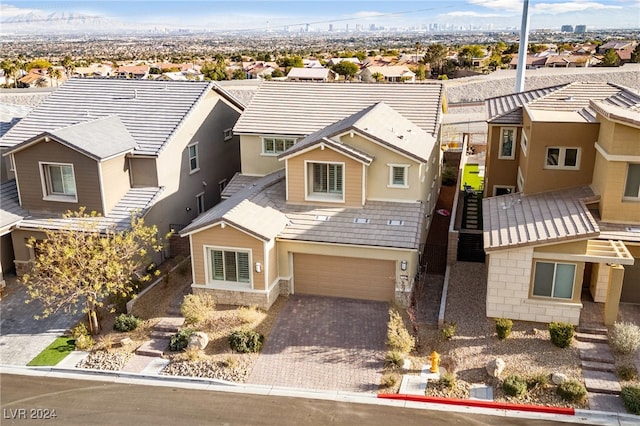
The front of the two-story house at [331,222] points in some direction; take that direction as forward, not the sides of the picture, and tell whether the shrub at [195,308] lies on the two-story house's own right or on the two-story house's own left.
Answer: on the two-story house's own right

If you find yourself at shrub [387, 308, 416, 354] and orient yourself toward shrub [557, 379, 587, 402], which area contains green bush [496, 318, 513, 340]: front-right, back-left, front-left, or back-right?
front-left

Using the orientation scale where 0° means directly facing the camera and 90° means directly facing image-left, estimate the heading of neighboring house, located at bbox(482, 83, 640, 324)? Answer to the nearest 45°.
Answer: approximately 0°

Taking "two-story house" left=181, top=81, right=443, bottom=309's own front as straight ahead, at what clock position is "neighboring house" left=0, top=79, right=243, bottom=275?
The neighboring house is roughly at 4 o'clock from the two-story house.

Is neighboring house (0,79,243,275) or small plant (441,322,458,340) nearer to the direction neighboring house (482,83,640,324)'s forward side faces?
the small plant

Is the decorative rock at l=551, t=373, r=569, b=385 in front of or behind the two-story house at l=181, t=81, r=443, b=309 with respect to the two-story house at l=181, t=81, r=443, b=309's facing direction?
in front

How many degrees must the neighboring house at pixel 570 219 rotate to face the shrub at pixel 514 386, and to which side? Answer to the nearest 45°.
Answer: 0° — it already faces it

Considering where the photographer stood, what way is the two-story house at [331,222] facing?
facing the viewer

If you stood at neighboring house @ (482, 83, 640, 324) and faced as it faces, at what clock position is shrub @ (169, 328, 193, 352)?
The shrub is roughly at 2 o'clock from the neighboring house.

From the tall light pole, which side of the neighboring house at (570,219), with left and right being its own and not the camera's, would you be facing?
back

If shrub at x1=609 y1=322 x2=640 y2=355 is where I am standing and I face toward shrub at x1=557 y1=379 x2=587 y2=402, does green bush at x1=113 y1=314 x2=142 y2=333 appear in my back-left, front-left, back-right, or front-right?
front-right

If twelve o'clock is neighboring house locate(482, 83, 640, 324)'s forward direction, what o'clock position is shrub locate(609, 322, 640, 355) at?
The shrub is roughly at 11 o'clock from the neighboring house.

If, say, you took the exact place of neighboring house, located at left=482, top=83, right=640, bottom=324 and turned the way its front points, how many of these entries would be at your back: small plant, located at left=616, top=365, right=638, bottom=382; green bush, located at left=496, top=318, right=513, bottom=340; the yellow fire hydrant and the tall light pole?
1

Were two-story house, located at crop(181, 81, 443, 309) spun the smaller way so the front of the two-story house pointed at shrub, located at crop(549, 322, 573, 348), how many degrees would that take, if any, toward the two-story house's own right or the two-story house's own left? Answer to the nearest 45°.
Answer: approximately 45° to the two-story house's own left

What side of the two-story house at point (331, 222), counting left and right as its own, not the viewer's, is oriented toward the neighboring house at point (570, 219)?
left

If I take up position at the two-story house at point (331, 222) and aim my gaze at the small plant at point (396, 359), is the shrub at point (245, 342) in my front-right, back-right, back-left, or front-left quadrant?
front-right

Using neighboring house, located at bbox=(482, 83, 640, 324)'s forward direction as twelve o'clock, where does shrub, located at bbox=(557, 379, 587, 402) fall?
The shrub is roughly at 12 o'clock from the neighboring house.

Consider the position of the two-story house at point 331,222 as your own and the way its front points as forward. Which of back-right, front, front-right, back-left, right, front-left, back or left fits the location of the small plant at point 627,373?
front-left
